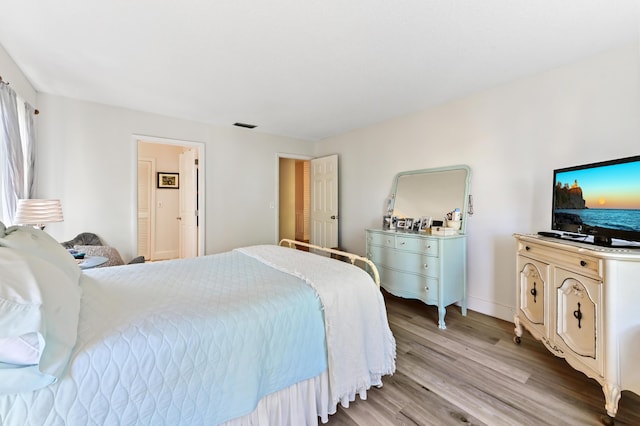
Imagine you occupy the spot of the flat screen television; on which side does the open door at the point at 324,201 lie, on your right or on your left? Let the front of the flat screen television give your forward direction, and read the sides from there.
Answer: on your right

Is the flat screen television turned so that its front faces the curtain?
yes

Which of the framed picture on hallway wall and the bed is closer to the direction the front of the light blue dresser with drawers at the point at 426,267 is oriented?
the bed

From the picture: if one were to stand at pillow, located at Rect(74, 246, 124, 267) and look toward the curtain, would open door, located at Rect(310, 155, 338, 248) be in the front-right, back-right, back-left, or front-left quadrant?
back-left

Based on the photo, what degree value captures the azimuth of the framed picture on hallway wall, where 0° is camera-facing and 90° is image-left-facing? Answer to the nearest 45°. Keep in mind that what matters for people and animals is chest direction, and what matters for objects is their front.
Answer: approximately 0°

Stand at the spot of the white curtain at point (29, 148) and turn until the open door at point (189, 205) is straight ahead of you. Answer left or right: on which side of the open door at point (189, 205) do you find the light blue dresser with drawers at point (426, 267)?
right

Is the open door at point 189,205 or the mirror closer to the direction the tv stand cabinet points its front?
the open door

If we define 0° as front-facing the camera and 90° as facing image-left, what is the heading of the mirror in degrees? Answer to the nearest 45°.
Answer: approximately 45°

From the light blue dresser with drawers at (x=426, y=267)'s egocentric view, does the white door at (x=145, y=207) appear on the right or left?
on its right

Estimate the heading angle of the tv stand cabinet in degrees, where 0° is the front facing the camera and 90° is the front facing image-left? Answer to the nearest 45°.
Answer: approximately 45°

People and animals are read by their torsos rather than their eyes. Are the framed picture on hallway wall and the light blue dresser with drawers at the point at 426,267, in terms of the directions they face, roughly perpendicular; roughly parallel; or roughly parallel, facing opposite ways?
roughly perpendicular
